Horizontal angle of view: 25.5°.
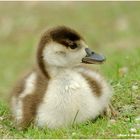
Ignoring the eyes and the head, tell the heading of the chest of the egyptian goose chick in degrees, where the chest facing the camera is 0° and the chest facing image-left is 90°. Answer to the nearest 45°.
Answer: approximately 315°
